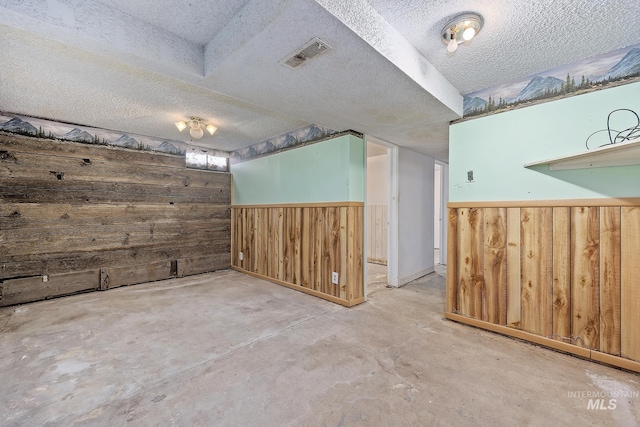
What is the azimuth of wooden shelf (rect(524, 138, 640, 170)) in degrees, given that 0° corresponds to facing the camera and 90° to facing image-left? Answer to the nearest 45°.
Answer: approximately 45°

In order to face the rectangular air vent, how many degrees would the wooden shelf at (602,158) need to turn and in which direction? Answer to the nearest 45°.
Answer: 0° — it already faces it

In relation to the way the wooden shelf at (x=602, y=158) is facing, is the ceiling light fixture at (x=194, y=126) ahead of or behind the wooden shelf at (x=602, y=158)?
ahead
